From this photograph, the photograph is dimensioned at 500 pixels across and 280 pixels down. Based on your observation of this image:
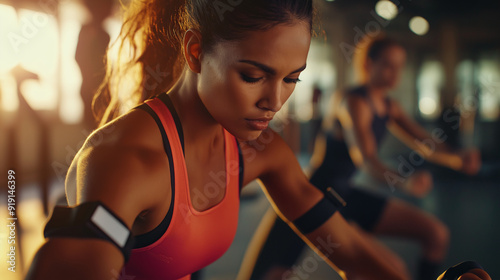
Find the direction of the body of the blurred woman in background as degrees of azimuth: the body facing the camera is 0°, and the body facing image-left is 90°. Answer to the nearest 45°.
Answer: approximately 315°

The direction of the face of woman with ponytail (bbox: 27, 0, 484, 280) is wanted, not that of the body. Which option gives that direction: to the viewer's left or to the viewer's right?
to the viewer's right

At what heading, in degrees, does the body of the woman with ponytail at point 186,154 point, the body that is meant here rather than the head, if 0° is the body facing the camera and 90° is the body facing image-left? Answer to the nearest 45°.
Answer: approximately 315°

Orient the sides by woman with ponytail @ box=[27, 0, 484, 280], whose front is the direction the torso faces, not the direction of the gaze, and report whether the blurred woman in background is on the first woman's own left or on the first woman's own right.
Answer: on the first woman's own left

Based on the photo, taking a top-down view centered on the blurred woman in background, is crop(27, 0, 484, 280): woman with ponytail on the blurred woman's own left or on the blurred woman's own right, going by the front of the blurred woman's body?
on the blurred woman's own right
